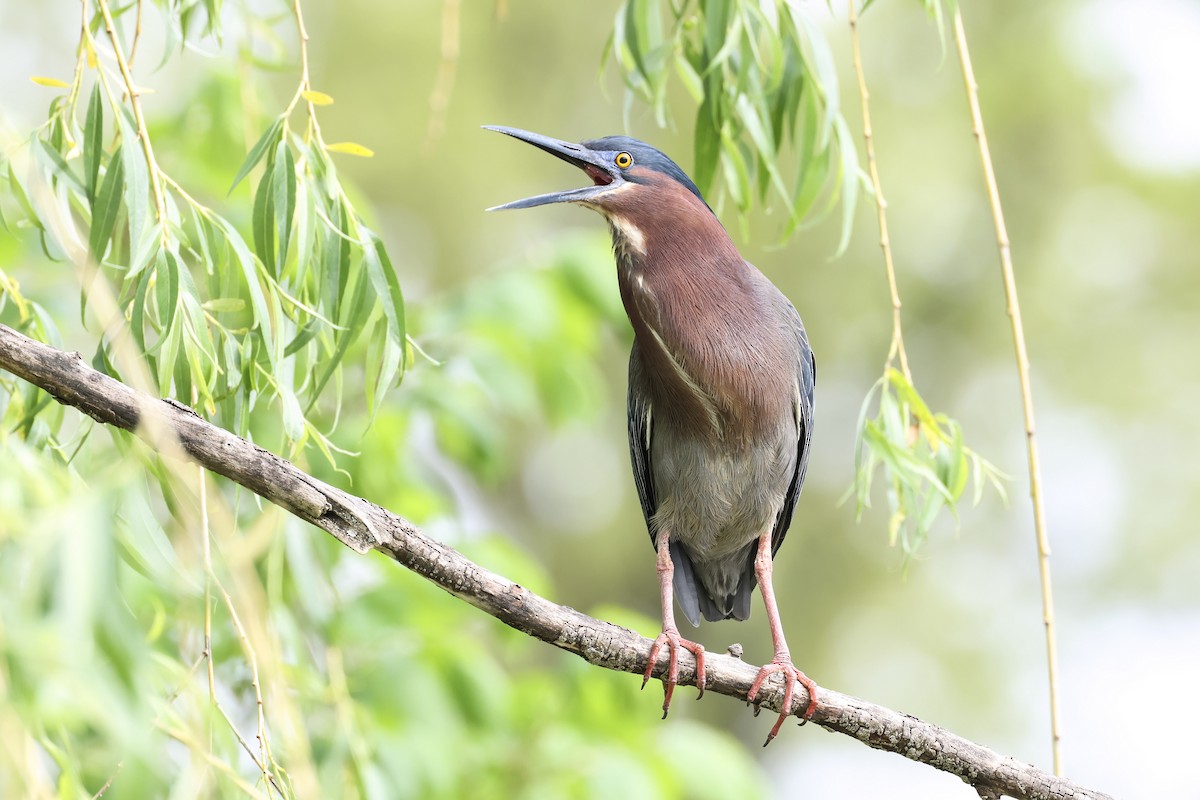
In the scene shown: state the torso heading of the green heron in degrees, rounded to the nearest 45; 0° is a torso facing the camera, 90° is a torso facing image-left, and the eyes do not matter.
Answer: approximately 0°

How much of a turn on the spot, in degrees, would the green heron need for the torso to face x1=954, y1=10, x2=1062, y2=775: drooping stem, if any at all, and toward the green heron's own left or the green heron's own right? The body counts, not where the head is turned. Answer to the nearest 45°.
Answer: approximately 45° to the green heron's own left
